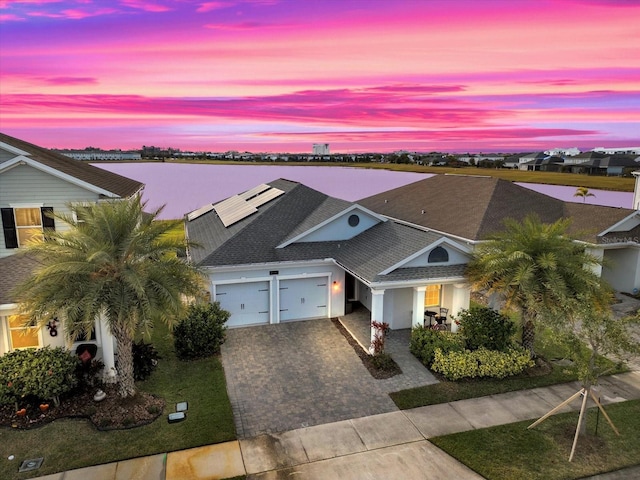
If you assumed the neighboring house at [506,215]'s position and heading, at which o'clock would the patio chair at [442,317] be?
The patio chair is roughly at 2 o'clock from the neighboring house.

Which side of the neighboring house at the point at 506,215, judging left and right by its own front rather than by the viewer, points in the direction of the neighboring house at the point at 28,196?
right

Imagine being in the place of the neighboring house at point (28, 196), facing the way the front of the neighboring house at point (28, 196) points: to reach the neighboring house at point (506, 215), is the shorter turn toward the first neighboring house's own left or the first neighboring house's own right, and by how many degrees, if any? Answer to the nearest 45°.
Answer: approximately 90° to the first neighboring house's own left

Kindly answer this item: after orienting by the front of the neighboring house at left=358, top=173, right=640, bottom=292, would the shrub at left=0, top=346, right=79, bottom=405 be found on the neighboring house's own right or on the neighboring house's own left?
on the neighboring house's own right

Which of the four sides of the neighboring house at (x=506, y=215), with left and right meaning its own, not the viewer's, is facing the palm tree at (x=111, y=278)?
right

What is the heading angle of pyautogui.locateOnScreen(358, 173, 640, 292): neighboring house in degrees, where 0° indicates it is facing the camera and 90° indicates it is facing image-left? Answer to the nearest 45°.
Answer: approximately 315°

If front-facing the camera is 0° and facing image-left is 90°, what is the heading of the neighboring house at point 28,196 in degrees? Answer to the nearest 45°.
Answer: approximately 0°

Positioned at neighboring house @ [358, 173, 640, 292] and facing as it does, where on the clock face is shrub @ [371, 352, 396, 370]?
The shrub is roughly at 2 o'clock from the neighboring house.

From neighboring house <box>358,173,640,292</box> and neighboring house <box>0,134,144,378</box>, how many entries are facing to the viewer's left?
0

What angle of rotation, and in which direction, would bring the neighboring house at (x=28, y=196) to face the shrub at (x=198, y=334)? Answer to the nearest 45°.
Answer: approximately 45° to its left

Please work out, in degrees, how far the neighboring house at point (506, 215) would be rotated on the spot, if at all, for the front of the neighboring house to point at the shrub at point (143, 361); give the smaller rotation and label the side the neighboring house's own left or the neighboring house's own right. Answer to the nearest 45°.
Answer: approximately 90° to the neighboring house's own right

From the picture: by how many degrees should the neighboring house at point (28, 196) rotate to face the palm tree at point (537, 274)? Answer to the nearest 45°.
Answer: approximately 45° to its left

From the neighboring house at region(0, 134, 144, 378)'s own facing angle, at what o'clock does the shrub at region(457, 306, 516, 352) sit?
The shrub is roughly at 10 o'clock from the neighboring house.
